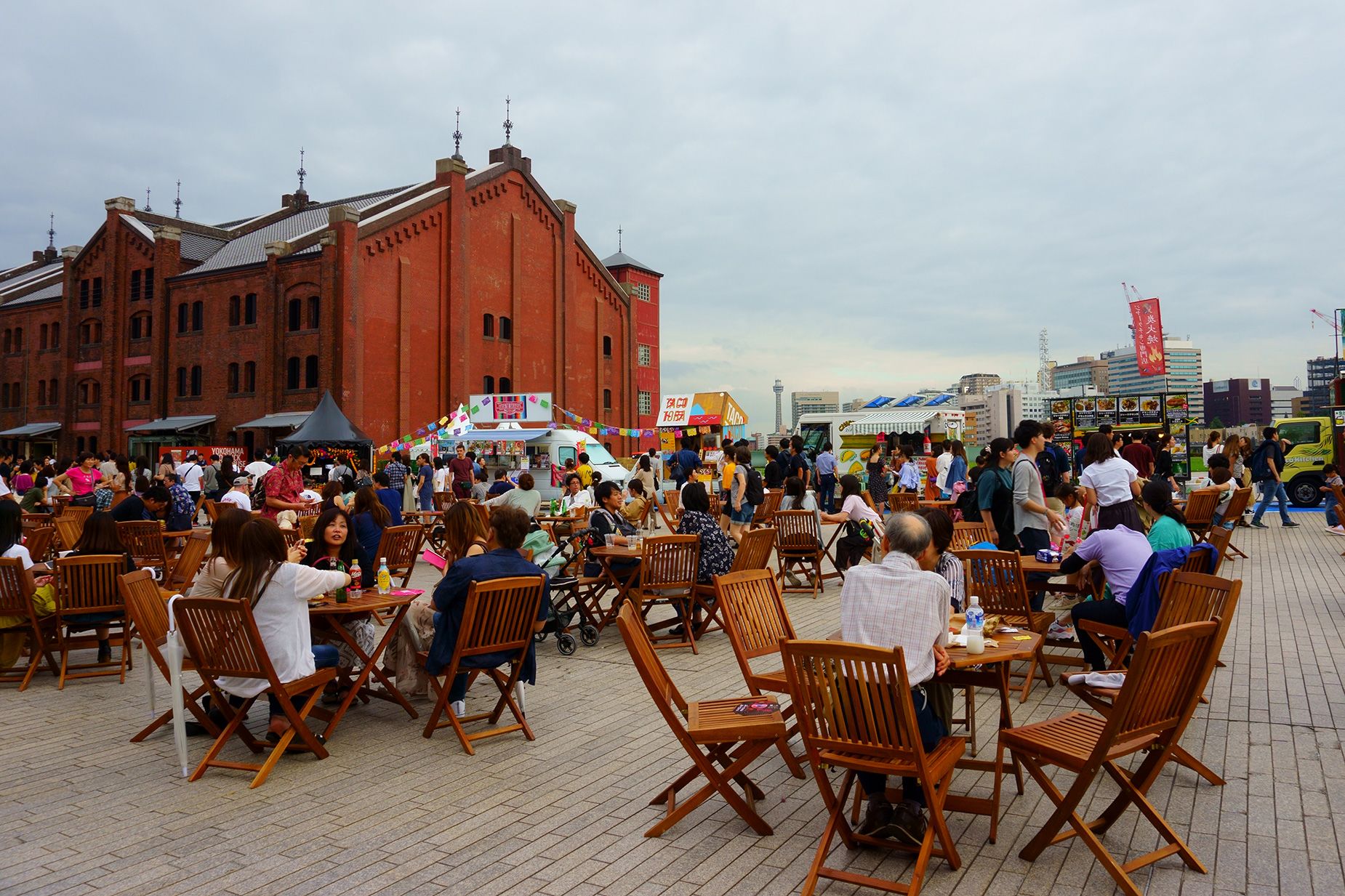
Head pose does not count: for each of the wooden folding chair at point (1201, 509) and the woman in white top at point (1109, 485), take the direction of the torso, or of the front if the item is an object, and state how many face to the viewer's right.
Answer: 0

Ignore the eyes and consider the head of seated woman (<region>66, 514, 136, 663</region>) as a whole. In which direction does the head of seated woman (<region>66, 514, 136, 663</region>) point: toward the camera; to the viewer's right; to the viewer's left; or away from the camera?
away from the camera

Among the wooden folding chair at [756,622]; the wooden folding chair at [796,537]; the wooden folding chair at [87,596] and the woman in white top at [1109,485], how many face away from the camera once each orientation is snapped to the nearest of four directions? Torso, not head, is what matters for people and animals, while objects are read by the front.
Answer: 3

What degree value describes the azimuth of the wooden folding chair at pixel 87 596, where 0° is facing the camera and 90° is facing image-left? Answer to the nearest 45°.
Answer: approximately 180°

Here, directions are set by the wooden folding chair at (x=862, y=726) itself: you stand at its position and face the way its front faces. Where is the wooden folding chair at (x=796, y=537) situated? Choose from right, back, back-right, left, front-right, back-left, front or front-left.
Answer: front-left

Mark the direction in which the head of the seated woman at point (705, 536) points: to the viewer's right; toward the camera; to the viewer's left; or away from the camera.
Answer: away from the camera

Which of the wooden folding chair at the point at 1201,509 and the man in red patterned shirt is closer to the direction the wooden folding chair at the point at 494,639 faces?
the man in red patterned shirt

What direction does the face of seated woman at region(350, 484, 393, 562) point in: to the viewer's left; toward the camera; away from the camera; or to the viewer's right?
away from the camera

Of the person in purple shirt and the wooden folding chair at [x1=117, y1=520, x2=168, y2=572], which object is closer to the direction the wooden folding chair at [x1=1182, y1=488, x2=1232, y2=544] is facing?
the wooden folding chair

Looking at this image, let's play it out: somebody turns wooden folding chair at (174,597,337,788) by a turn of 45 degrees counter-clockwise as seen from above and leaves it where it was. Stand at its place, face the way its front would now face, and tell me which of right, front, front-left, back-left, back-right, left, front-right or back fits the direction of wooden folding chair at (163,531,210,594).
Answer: front

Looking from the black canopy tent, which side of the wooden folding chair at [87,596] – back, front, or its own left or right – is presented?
front

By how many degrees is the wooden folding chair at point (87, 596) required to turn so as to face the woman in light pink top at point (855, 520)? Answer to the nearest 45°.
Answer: approximately 90° to its right

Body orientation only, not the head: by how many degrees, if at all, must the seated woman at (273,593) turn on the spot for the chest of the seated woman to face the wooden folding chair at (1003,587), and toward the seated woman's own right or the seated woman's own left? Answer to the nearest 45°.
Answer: approximately 45° to the seated woman's own right

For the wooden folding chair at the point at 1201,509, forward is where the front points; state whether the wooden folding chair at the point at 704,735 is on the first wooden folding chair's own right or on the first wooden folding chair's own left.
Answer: on the first wooden folding chair's own left
